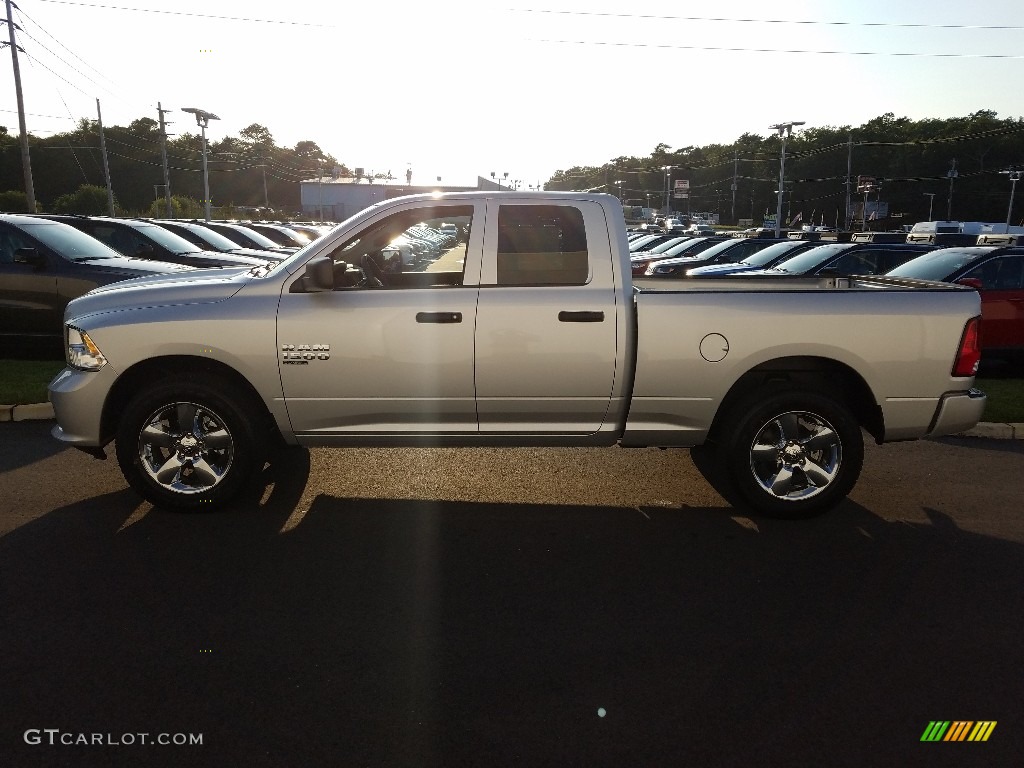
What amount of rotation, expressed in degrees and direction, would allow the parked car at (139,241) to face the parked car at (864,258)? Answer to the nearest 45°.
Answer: approximately 45° to its left

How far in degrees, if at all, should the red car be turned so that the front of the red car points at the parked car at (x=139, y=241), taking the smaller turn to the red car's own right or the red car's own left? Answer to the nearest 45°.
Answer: approximately 45° to the red car's own right

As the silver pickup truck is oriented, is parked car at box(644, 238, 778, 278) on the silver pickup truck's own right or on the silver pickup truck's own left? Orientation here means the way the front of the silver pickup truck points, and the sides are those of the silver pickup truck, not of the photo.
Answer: on the silver pickup truck's own right

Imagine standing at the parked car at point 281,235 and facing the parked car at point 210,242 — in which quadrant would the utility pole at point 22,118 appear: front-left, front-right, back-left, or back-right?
back-right

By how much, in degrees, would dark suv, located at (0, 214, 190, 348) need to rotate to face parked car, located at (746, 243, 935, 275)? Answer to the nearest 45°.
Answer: approximately 45° to its left

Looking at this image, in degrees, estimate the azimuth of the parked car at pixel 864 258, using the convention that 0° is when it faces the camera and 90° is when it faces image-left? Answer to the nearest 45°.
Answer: approximately 45°

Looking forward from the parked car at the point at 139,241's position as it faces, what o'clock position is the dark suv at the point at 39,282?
The dark suv is roughly at 2 o'clock from the parked car.

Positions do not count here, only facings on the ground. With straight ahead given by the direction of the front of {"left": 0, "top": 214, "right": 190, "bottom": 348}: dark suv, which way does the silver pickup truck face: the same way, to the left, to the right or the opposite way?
the opposite way

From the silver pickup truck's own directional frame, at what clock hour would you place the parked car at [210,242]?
The parked car is roughly at 2 o'clock from the silver pickup truck.

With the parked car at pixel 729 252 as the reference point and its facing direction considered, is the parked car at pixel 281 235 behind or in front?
in front

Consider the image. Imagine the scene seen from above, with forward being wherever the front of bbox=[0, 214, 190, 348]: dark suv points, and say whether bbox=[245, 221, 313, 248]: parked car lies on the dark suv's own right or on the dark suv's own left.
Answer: on the dark suv's own left

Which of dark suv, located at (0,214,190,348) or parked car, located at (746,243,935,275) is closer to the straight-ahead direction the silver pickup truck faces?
the dark suv

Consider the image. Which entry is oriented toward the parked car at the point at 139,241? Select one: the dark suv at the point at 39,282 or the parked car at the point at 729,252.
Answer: the parked car at the point at 729,252
